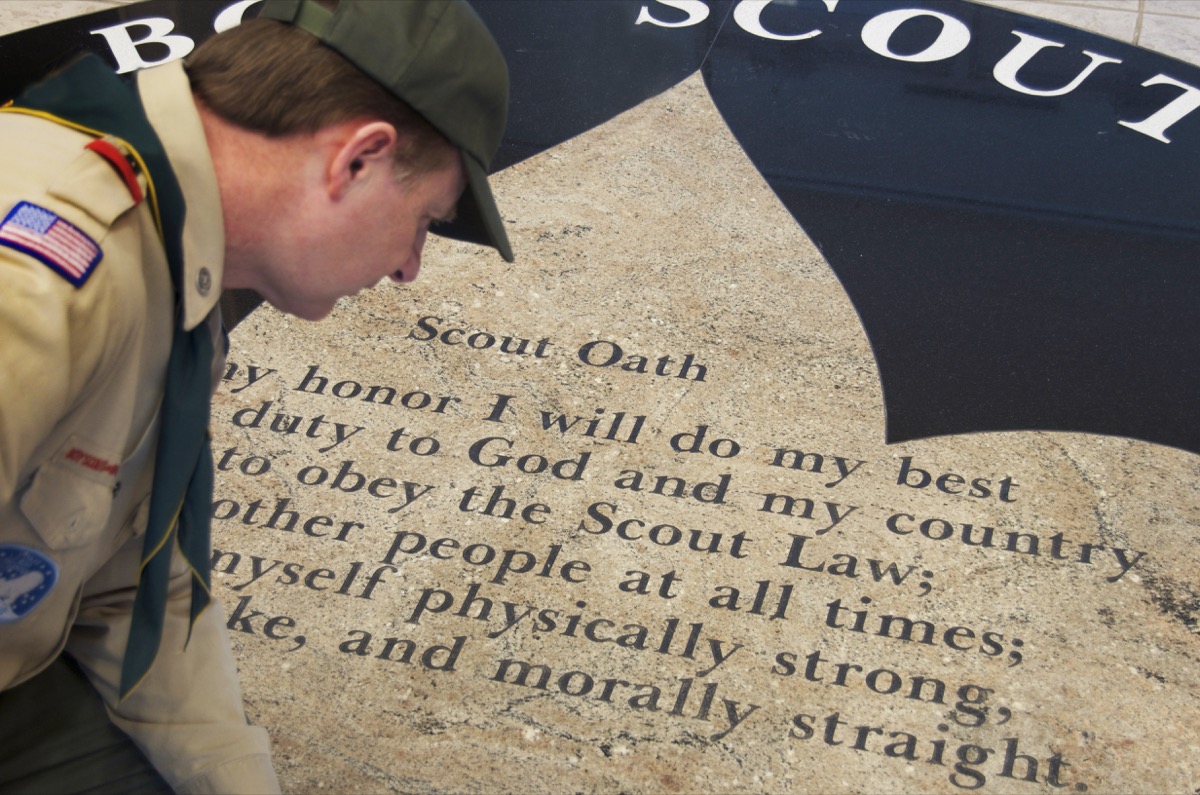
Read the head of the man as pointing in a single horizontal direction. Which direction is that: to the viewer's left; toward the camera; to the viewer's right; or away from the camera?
to the viewer's right

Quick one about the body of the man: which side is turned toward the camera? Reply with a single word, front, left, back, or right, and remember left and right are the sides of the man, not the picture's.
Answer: right
